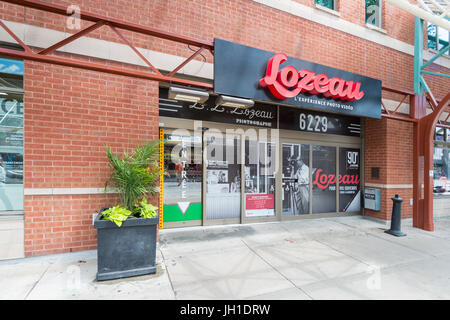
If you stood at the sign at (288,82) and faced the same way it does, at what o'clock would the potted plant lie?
The potted plant is roughly at 3 o'clock from the sign.

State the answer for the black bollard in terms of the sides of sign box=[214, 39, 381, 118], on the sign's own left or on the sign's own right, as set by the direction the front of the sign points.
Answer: on the sign's own left

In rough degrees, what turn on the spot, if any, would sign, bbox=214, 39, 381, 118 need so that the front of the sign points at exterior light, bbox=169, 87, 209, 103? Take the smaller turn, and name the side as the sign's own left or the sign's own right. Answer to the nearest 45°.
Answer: approximately 90° to the sign's own right

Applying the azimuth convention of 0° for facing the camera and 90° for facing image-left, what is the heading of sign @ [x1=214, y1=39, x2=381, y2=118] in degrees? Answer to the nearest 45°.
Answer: approximately 315°

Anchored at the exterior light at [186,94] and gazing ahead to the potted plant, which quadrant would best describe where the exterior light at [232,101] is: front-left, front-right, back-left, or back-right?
back-left

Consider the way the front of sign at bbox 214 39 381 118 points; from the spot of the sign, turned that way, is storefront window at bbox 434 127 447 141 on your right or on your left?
on your left

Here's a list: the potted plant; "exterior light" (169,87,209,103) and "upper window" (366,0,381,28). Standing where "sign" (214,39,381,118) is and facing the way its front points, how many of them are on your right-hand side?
2
